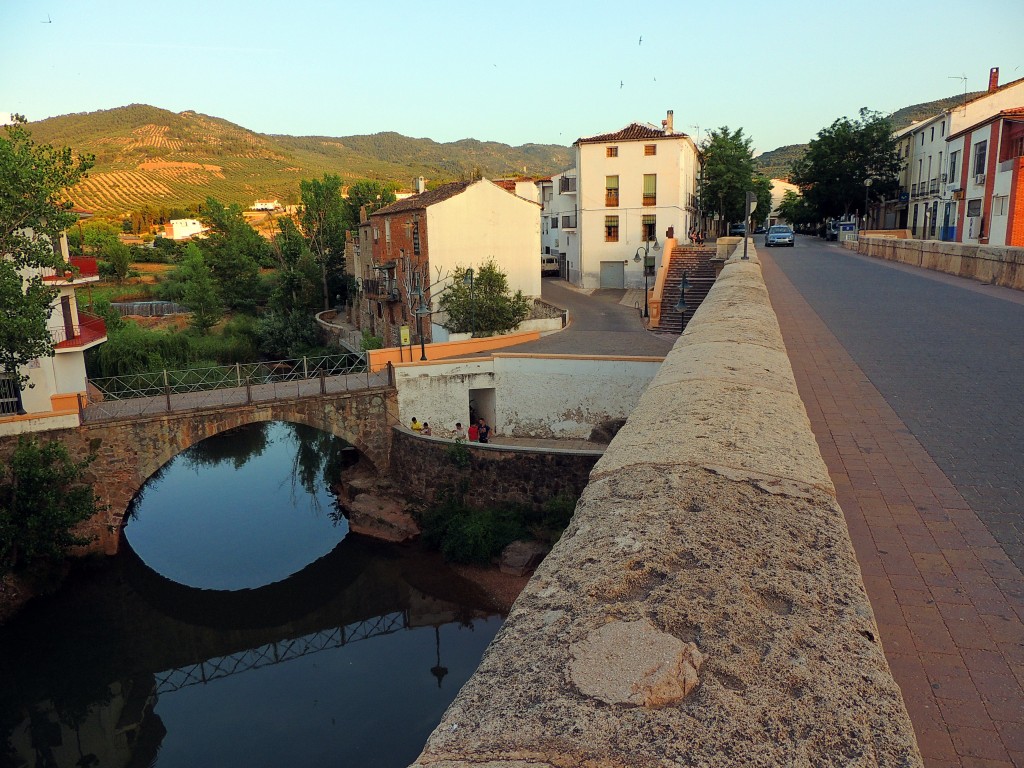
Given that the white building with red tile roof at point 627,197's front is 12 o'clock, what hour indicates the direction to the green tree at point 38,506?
The green tree is roughly at 1 o'clock from the white building with red tile roof.

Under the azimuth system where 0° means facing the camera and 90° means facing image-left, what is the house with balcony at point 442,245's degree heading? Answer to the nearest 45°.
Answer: approximately 45°

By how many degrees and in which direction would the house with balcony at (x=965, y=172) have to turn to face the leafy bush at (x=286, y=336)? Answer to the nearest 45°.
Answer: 0° — it already faces it

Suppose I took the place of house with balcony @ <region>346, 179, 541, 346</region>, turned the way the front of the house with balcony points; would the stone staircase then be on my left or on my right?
on my left

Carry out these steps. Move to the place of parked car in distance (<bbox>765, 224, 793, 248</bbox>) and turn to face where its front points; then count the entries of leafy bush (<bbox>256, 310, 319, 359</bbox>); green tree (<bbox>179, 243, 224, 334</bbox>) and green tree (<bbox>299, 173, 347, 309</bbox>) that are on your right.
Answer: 3

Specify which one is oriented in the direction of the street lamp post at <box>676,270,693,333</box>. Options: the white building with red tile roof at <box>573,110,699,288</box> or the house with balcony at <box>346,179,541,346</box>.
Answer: the white building with red tile roof

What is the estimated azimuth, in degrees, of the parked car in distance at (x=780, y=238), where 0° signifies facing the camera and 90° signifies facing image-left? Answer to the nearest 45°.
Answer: approximately 0°

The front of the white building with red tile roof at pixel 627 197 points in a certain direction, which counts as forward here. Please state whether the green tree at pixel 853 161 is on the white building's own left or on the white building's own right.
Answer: on the white building's own left

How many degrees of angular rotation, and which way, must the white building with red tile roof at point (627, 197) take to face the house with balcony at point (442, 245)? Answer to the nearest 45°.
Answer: approximately 45° to its right

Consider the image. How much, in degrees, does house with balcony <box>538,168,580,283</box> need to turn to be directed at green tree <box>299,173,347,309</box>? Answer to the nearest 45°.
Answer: approximately 45° to its right

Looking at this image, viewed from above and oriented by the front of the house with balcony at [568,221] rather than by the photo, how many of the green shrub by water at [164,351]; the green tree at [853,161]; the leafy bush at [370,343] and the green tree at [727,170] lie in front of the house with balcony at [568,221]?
2

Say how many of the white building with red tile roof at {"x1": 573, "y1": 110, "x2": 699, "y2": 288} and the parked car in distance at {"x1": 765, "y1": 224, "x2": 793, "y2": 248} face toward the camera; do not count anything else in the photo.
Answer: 2

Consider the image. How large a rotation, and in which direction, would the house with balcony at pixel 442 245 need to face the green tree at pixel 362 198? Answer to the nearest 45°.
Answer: approximately 135° to its right

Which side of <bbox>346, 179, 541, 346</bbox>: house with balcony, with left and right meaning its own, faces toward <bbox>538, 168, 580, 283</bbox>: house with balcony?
back
